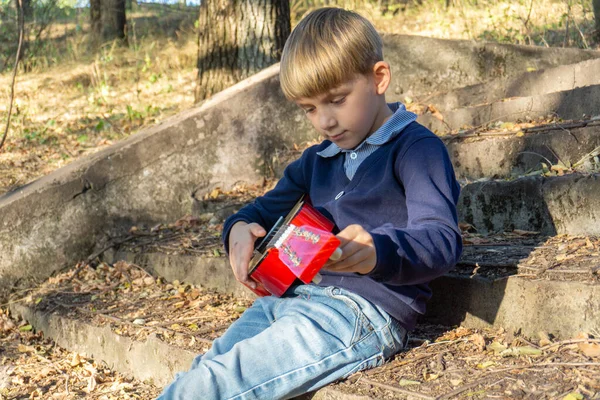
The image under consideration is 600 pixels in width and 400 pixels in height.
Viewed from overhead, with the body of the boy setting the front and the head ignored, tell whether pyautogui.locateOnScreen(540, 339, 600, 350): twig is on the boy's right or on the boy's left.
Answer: on the boy's left

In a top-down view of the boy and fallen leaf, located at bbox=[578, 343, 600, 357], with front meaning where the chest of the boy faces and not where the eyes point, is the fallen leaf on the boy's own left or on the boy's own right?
on the boy's own left

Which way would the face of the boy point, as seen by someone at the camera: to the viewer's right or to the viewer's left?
to the viewer's left

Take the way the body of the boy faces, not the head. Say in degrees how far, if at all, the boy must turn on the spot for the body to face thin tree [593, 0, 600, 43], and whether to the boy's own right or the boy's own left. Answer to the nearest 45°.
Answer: approximately 180°

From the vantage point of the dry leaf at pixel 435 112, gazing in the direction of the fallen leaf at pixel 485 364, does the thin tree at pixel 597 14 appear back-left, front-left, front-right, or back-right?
back-left

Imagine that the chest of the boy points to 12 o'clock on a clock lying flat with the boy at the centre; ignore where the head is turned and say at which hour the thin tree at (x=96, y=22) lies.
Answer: The thin tree is roughly at 4 o'clock from the boy.

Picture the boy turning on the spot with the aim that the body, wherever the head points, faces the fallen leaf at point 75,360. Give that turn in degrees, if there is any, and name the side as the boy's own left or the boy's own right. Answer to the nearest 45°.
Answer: approximately 90° to the boy's own right

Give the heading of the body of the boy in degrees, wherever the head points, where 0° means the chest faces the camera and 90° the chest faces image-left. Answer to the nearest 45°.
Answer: approximately 45°
